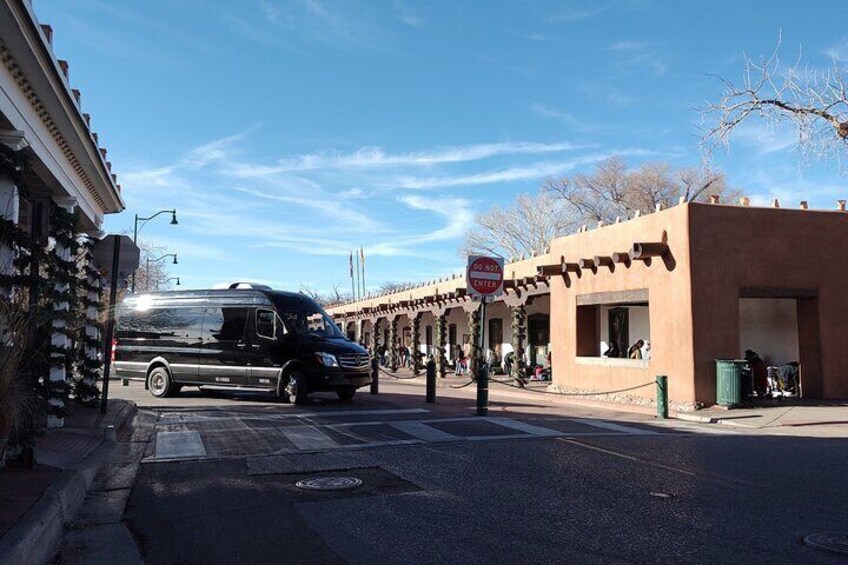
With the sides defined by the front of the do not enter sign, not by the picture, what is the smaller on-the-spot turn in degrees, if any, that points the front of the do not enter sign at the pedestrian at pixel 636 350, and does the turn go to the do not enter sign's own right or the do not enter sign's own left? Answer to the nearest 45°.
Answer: approximately 135° to the do not enter sign's own left

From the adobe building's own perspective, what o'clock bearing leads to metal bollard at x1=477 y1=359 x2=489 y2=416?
The metal bollard is roughly at 12 o'clock from the adobe building.

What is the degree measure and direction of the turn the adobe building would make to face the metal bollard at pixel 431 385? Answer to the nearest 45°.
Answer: approximately 45° to its right

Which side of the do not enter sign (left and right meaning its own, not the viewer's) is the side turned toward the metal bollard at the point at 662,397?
left

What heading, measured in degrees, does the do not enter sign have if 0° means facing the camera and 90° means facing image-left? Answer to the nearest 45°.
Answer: approximately 0°

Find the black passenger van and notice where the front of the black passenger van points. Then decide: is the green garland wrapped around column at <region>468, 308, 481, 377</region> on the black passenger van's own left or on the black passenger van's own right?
on the black passenger van's own left

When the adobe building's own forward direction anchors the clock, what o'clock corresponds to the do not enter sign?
The do not enter sign is roughly at 12 o'clock from the adobe building.

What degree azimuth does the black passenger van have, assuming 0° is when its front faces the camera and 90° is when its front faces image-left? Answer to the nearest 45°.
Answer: approximately 315°
